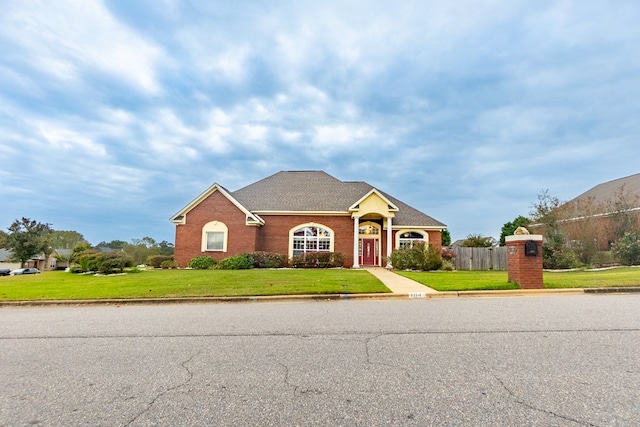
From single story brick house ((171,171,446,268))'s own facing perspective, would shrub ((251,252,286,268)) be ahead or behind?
ahead

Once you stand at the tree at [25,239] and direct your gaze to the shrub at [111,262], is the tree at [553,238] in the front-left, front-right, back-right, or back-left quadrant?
front-left

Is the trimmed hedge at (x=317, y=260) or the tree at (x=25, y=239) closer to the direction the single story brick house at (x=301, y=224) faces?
the trimmed hedge

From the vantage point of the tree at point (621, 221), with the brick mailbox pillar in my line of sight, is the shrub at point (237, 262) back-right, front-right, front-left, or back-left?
front-right

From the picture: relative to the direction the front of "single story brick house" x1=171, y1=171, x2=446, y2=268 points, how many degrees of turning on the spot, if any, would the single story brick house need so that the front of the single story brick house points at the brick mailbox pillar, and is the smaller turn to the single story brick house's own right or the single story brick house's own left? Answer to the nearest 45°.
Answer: approximately 45° to the single story brick house's own left

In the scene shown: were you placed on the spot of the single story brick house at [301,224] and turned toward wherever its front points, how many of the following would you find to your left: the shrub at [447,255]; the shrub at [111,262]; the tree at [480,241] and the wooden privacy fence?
3

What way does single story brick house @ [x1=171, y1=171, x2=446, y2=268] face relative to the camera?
toward the camera

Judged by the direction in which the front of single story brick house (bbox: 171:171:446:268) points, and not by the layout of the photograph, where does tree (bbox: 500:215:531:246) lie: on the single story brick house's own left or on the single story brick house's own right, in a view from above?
on the single story brick house's own left

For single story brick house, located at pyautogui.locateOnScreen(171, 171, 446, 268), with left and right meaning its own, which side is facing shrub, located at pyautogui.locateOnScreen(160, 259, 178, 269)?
right

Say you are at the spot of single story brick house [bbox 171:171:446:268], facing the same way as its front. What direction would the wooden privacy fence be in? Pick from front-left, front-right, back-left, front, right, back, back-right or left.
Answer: left

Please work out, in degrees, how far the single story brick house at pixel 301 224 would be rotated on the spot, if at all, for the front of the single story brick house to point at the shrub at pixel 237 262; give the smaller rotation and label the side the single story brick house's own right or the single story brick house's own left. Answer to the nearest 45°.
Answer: approximately 45° to the single story brick house's own right

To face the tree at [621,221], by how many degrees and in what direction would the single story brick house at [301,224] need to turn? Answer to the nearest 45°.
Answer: approximately 90° to its left

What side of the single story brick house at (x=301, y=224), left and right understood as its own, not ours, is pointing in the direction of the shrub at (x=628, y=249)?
left

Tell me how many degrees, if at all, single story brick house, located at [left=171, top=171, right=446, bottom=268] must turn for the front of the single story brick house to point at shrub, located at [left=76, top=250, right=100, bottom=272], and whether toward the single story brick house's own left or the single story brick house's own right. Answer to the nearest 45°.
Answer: approximately 45° to the single story brick house's own right

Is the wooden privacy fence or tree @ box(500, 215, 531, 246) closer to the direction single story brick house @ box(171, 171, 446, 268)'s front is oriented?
the wooden privacy fence
